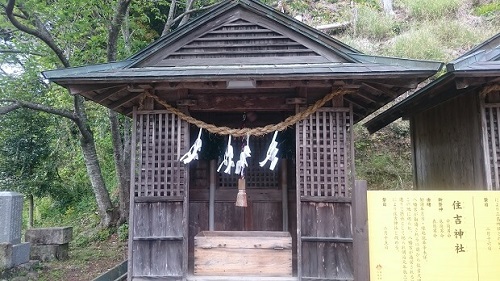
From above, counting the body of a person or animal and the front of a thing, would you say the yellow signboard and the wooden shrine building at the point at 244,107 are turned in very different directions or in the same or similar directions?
same or similar directions

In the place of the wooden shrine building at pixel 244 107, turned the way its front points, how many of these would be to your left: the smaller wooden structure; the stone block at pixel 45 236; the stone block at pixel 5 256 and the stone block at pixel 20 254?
1

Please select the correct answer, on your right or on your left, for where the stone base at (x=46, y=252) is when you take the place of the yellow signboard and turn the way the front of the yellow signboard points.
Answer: on your right

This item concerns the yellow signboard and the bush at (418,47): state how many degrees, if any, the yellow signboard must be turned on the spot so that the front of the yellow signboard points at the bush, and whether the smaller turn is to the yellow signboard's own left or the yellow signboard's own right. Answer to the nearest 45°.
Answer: approximately 180°

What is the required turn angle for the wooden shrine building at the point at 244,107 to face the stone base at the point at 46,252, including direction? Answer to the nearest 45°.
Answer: approximately 135° to its right

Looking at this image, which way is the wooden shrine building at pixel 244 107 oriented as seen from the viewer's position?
toward the camera

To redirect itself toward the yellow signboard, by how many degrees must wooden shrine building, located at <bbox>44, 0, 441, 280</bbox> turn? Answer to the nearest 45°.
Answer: approximately 45° to its left

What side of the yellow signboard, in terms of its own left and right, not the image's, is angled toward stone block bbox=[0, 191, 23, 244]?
right

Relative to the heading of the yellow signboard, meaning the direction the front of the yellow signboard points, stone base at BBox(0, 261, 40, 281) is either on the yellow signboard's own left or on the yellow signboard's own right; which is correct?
on the yellow signboard's own right

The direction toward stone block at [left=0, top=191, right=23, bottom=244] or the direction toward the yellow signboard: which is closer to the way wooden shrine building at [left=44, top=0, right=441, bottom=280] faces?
the yellow signboard

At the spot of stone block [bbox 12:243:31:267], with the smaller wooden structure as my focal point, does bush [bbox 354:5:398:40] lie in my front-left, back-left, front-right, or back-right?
front-left

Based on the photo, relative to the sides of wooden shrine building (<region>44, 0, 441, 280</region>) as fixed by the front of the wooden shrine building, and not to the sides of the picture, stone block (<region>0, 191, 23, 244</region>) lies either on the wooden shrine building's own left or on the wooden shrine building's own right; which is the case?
on the wooden shrine building's own right

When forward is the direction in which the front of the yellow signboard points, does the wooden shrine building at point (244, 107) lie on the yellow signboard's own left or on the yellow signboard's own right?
on the yellow signboard's own right

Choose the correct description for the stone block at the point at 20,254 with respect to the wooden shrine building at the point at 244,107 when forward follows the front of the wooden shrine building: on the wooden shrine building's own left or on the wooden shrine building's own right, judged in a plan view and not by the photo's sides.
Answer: on the wooden shrine building's own right

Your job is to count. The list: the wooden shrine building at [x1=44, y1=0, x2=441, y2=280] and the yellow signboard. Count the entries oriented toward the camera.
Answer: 2

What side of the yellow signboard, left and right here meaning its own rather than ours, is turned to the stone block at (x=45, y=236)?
right

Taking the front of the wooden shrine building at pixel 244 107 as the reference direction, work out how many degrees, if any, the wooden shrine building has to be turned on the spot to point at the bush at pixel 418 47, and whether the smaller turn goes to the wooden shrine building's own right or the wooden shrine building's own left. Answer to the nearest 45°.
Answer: approximately 135° to the wooden shrine building's own left

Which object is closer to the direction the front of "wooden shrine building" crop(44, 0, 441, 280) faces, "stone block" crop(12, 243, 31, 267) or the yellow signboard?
the yellow signboard

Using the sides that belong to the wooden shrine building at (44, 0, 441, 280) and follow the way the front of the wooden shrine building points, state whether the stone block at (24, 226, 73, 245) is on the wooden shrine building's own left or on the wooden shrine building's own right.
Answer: on the wooden shrine building's own right

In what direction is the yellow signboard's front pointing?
toward the camera
